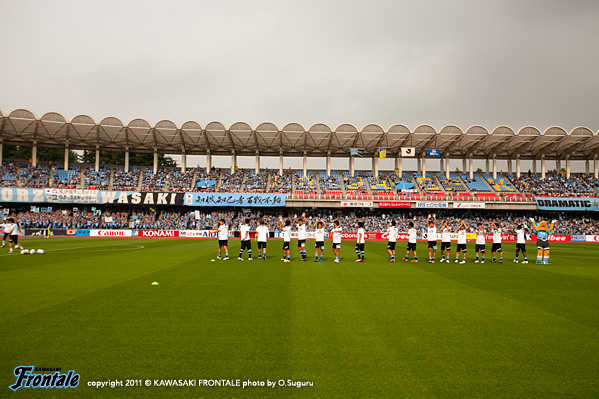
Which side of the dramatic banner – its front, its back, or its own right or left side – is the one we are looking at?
front

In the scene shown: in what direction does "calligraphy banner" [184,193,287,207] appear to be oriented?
toward the camera

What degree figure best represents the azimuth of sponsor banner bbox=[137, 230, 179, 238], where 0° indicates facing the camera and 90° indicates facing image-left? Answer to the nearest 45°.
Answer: approximately 0°

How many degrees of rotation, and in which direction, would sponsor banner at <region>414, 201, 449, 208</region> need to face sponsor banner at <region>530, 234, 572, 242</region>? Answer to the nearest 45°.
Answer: approximately 90° to its left

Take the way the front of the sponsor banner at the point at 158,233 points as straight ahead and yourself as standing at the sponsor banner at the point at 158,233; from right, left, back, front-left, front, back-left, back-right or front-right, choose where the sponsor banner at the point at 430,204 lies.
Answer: left

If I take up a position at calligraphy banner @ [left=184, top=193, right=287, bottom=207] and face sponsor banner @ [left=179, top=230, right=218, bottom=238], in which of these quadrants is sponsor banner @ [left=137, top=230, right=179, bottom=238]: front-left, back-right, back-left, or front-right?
front-right

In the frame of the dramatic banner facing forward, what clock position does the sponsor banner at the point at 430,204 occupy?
The sponsor banner is roughly at 2 o'clock from the dramatic banner.

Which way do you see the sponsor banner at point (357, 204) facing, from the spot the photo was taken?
facing the viewer

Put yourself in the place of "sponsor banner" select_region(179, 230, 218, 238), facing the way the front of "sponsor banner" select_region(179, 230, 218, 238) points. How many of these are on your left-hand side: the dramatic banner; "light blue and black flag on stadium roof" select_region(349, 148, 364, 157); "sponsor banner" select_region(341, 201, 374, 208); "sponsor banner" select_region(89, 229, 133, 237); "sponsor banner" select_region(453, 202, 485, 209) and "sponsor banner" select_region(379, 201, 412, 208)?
5

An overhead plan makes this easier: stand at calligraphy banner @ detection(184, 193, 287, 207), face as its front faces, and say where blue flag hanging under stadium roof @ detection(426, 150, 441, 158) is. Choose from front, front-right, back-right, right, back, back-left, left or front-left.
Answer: left

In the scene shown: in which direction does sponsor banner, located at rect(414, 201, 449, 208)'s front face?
toward the camera
